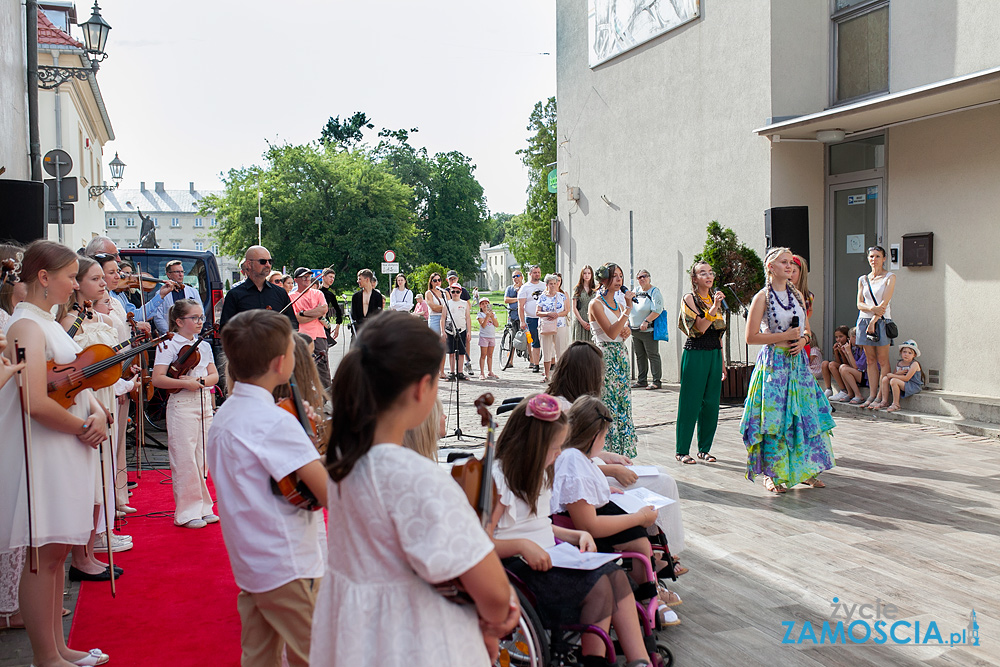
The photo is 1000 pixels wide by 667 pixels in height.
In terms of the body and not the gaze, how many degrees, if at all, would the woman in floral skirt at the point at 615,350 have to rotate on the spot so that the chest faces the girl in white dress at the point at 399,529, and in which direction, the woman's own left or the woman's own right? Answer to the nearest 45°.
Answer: approximately 45° to the woman's own right

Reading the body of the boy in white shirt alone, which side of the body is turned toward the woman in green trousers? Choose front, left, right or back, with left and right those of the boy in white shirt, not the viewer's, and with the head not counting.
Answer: front

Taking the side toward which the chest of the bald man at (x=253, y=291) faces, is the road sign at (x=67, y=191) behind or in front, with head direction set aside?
behind

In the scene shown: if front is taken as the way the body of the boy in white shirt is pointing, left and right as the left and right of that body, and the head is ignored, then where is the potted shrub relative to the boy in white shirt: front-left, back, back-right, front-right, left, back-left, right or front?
front

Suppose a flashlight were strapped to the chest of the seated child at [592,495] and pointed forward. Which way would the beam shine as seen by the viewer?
to the viewer's right

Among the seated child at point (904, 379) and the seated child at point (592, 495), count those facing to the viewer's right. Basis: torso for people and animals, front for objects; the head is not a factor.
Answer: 1

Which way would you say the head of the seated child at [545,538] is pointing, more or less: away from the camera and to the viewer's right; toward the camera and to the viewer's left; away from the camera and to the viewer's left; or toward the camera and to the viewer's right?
away from the camera and to the viewer's right

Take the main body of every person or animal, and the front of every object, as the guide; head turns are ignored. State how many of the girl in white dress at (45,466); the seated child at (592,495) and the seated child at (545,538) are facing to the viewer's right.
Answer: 3

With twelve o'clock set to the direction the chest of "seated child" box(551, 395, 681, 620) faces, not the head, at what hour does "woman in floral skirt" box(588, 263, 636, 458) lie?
The woman in floral skirt is roughly at 9 o'clock from the seated child.

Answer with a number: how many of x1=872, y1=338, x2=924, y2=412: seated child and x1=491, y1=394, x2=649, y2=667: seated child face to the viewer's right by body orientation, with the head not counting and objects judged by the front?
1

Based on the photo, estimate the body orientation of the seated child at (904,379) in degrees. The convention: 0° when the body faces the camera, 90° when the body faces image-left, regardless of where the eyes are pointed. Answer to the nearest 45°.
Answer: approximately 45°

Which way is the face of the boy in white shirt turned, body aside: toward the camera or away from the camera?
away from the camera

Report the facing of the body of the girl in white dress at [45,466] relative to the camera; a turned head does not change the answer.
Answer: to the viewer's right

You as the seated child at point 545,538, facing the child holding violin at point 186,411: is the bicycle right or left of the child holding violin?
right

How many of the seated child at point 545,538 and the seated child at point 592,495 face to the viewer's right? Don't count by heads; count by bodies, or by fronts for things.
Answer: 2

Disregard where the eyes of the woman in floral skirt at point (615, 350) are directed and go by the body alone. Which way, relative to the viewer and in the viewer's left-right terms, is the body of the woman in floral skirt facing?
facing the viewer and to the right of the viewer

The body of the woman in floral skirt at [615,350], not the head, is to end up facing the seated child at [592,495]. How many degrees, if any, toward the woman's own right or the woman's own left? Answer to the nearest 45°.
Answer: approximately 45° to the woman's own right
